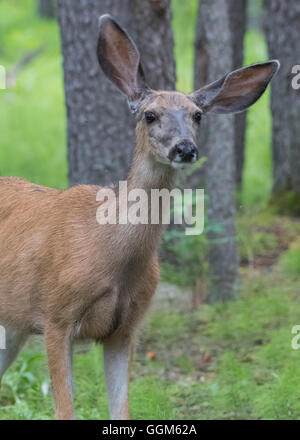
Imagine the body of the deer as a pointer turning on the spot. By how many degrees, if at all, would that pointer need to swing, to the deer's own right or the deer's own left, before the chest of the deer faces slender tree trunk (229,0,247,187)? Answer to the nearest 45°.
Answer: approximately 135° to the deer's own left

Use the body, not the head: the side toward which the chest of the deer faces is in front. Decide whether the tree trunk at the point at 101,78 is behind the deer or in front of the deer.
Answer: behind

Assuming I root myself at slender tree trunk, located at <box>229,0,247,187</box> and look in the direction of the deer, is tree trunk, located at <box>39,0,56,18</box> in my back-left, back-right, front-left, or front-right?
back-right

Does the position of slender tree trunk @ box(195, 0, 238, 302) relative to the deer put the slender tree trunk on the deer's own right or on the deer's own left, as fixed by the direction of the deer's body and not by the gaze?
on the deer's own left

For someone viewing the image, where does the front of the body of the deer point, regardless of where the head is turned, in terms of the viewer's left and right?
facing the viewer and to the right of the viewer

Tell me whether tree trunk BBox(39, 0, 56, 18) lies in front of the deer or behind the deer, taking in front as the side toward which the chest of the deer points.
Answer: behind

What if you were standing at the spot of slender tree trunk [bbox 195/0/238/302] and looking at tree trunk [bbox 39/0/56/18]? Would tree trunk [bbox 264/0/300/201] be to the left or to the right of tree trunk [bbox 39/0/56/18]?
right

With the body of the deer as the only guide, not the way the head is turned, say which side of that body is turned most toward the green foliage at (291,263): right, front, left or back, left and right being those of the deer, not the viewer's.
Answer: left

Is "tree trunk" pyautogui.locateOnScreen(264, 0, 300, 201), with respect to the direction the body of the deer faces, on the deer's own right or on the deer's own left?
on the deer's own left
